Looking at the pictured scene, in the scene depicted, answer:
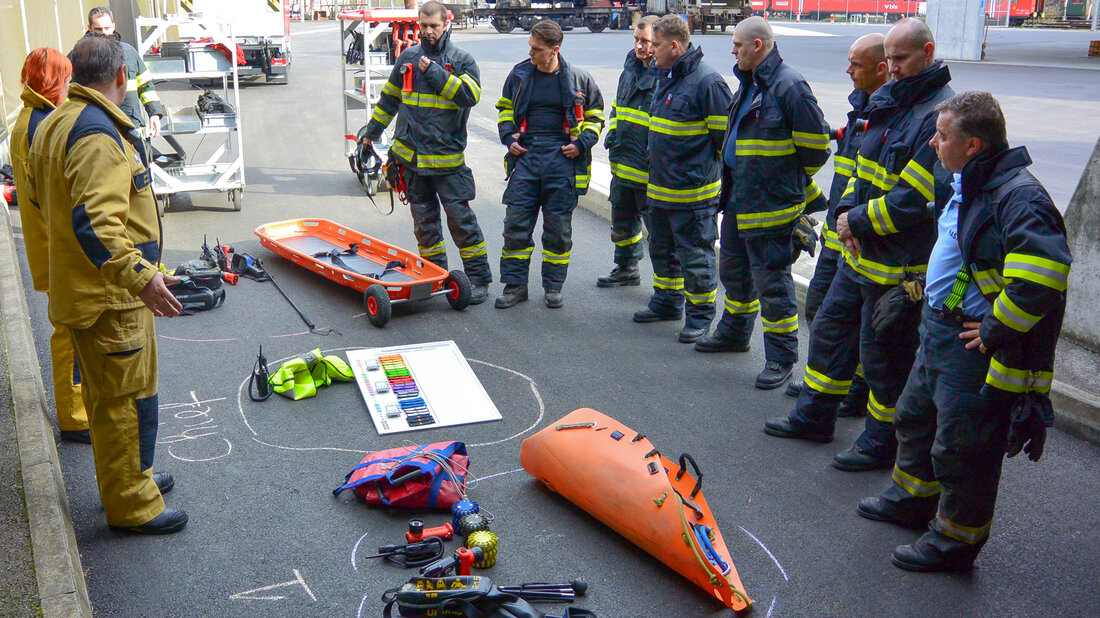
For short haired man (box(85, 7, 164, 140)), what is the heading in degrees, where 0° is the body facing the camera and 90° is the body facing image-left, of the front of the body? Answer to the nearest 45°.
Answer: approximately 0°

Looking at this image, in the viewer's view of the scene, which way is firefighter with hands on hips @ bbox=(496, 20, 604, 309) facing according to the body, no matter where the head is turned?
toward the camera

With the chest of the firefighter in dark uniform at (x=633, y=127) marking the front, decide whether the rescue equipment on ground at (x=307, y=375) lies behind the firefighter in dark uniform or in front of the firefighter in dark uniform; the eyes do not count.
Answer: in front

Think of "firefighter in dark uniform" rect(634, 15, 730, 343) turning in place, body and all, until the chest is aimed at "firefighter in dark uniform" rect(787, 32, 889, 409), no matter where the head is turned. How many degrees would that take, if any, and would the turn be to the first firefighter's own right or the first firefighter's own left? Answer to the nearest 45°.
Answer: approximately 90° to the first firefighter's own left

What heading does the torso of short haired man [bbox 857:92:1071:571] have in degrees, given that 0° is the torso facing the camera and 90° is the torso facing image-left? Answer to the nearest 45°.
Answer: approximately 90°

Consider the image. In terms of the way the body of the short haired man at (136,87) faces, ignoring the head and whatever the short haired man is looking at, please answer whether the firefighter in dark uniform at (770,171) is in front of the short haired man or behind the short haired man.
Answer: in front

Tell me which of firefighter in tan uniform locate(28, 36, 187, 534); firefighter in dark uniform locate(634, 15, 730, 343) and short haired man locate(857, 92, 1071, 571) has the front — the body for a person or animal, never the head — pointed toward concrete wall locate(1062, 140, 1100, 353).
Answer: the firefighter in tan uniform

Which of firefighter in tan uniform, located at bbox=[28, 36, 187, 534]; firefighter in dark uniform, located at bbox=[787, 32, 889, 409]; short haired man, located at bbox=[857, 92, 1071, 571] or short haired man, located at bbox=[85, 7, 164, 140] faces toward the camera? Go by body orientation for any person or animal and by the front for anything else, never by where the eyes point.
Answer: short haired man, located at bbox=[85, 7, 164, 140]

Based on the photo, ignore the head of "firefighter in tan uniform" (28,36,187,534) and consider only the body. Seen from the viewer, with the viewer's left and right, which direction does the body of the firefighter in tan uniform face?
facing to the right of the viewer

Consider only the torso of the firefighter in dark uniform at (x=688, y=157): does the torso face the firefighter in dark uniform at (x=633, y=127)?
no

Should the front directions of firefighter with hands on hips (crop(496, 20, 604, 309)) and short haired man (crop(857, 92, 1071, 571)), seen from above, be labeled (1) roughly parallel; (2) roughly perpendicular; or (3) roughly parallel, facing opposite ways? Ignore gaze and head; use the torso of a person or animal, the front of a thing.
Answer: roughly perpendicular

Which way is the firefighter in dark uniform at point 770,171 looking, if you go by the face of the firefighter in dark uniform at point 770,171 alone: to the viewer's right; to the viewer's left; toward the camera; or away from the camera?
to the viewer's left

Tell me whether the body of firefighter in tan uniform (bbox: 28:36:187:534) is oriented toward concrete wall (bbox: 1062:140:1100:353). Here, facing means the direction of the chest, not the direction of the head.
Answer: yes

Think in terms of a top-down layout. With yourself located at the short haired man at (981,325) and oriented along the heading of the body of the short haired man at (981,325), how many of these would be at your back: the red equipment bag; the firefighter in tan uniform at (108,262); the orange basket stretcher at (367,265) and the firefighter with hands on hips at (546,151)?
0

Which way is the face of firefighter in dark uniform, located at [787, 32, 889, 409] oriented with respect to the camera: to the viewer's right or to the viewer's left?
to the viewer's left

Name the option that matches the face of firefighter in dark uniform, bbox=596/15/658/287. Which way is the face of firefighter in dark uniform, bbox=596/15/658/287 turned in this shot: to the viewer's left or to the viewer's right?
to the viewer's left

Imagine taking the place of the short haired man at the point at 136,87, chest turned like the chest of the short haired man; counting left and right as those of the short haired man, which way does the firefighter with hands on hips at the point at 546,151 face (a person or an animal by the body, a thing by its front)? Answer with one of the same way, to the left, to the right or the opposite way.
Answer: the same way

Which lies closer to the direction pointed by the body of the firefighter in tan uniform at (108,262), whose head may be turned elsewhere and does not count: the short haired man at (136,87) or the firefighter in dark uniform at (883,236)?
the firefighter in dark uniform

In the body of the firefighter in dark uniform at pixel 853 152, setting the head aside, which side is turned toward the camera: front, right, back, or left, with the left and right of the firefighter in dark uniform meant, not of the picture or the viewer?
left

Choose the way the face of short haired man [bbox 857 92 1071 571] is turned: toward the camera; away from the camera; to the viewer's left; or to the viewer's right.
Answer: to the viewer's left
